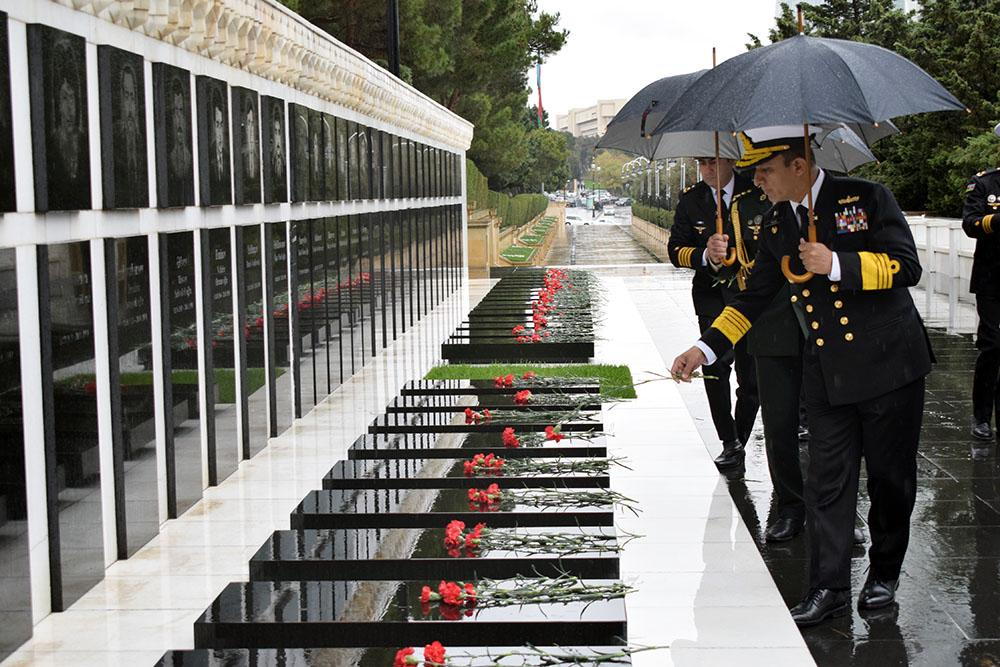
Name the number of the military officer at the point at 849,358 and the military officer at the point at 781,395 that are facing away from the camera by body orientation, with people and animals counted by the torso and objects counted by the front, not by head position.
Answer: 0

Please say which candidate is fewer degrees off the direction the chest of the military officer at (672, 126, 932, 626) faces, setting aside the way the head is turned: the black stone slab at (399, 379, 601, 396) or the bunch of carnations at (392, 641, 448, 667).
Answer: the bunch of carnations

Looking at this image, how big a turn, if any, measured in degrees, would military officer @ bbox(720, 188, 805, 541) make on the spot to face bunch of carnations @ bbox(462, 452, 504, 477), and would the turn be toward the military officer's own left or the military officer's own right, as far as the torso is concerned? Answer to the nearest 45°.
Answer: approximately 45° to the military officer's own right

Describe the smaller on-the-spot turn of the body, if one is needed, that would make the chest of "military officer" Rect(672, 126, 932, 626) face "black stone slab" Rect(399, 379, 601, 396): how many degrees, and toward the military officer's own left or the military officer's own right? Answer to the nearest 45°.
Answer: approximately 90° to the military officer's own right

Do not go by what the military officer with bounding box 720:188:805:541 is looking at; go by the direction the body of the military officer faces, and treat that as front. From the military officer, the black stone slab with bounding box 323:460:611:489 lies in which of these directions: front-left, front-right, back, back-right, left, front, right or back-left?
front-right

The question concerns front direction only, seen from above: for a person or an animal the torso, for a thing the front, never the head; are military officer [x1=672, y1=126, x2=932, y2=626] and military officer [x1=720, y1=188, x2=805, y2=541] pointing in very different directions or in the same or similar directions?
same or similar directions

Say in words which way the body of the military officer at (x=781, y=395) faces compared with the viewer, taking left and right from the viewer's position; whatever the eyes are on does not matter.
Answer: facing the viewer and to the left of the viewer

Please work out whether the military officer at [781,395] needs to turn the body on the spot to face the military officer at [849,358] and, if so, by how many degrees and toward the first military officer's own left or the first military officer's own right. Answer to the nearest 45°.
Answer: approximately 45° to the first military officer's own left

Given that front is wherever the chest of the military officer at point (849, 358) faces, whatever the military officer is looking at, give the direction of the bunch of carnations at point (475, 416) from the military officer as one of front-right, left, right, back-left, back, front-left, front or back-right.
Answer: right

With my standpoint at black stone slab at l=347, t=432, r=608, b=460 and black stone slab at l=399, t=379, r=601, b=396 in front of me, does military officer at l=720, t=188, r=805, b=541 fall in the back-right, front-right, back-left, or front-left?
back-right

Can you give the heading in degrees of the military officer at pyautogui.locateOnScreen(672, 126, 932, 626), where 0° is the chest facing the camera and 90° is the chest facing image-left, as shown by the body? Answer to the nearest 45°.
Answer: approximately 45°

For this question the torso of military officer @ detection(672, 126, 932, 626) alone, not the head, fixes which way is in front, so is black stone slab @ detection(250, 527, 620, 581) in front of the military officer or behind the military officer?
in front

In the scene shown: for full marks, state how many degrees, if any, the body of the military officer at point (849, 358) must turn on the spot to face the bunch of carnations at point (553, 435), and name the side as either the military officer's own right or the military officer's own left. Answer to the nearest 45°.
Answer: approximately 90° to the military officer's own right

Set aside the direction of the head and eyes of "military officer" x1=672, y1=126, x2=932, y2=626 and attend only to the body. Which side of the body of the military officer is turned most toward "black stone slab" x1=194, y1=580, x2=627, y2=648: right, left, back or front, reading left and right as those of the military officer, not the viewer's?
front
